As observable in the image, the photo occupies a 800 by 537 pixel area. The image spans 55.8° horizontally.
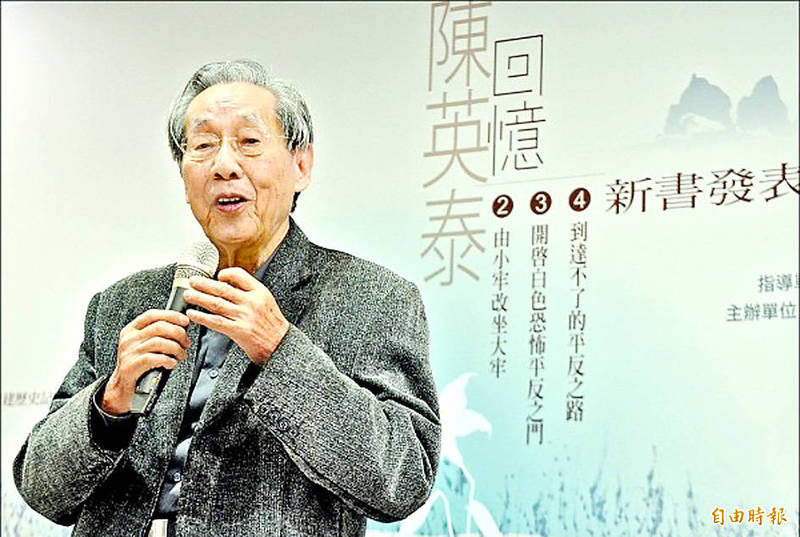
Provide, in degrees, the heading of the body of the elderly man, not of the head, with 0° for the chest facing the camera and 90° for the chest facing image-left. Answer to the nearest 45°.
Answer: approximately 45°
